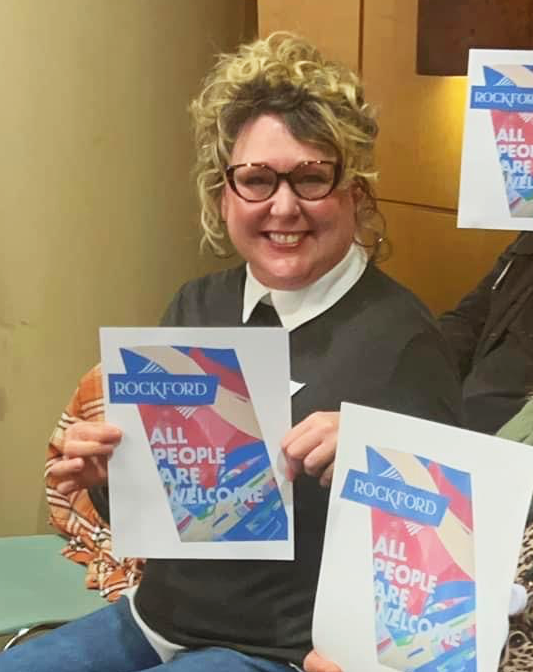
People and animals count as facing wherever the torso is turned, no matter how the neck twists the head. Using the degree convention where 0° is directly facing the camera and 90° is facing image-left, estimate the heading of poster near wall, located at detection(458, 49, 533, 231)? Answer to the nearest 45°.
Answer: approximately 0°

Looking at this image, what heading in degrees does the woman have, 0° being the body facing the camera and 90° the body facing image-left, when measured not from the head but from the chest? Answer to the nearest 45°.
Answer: approximately 45°
